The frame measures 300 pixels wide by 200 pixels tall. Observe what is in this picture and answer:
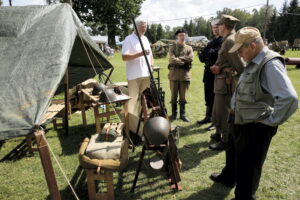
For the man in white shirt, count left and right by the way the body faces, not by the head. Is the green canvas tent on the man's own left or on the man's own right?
on the man's own right

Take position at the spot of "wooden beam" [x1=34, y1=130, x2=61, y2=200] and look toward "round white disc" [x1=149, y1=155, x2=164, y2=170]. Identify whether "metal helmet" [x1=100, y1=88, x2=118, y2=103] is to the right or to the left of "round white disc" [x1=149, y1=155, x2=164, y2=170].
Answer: left

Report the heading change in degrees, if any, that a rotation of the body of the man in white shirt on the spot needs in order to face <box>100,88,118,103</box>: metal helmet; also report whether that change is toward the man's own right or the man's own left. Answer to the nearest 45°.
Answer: approximately 90° to the man's own right

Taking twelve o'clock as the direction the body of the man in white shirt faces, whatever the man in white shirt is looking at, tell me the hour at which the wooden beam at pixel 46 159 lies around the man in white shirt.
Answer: The wooden beam is roughly at 2 o'clock from the man in white shirt.

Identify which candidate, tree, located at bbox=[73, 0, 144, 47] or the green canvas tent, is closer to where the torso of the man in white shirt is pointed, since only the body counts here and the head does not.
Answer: the green canvas tent
